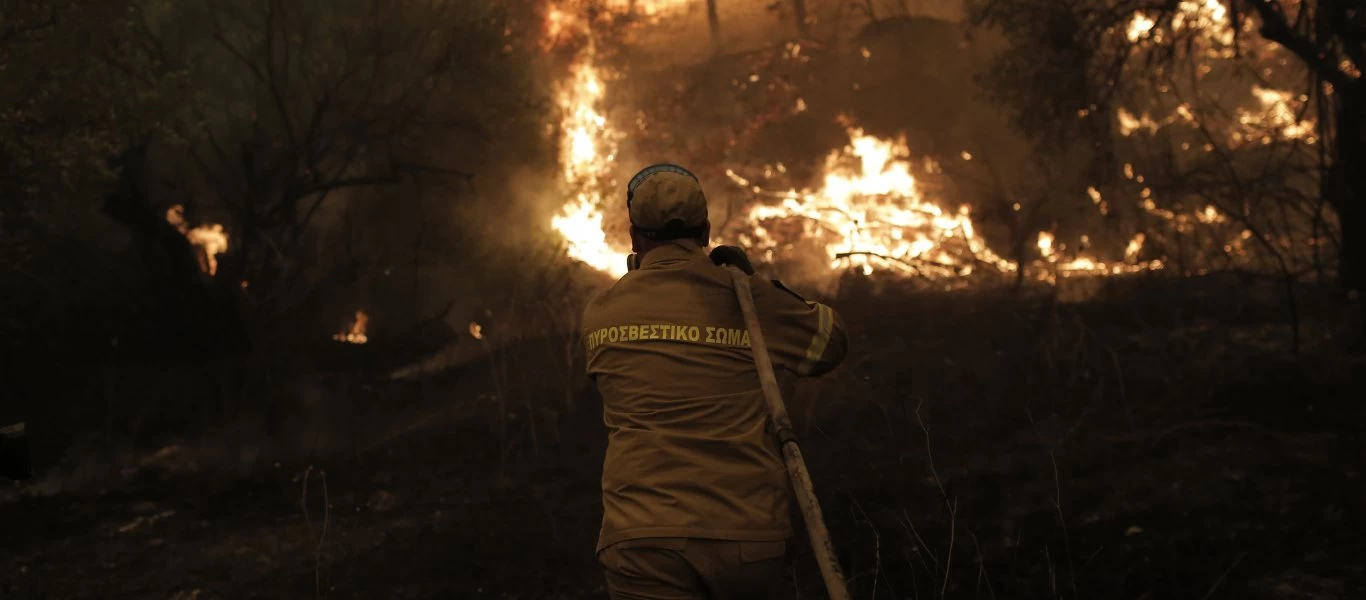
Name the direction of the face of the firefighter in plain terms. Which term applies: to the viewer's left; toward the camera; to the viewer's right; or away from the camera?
away from the camera

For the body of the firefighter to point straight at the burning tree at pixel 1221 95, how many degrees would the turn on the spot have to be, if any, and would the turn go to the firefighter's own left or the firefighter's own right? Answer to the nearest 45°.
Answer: approximately 45° to the firefighter's own right

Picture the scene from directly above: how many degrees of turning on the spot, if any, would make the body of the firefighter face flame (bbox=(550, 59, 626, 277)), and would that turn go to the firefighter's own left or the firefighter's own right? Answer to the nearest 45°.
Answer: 0° — they already face it

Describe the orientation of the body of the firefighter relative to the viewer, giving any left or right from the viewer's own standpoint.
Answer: facing away from the viewer

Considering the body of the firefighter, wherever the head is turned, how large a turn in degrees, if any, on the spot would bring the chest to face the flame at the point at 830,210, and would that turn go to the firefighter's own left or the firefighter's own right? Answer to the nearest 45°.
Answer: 0° — they already face it
